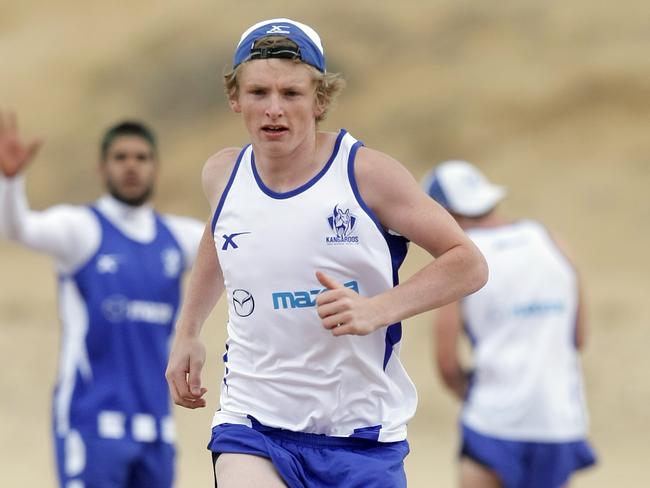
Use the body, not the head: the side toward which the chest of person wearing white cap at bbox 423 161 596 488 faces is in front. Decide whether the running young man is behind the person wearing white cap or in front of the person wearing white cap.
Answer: behind

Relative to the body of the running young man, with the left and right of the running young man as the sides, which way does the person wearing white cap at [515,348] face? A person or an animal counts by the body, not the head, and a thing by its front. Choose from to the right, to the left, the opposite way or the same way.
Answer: the opposite way

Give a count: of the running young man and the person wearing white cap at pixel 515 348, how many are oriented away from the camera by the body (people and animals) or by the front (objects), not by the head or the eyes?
1

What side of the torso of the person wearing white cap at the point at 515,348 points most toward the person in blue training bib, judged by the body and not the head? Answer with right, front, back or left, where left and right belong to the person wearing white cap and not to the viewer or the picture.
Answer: left

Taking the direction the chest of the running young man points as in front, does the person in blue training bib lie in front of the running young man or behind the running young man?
behind

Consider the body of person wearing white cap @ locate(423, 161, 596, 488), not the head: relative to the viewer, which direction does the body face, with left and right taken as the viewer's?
facing away from the viewer

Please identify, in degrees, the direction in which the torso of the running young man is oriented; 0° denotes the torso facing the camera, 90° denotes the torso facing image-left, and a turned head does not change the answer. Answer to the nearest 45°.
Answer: approximately 0°

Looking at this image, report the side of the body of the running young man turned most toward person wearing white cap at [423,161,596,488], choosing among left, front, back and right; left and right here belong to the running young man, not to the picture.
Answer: back
